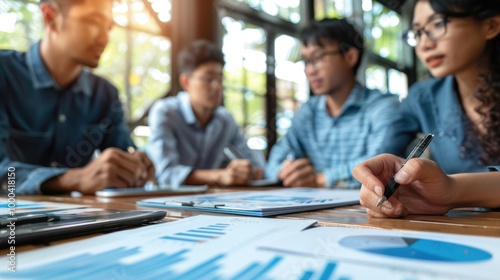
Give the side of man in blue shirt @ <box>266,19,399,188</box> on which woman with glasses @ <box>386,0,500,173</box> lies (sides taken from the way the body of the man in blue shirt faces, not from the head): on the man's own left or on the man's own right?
on the man's own left

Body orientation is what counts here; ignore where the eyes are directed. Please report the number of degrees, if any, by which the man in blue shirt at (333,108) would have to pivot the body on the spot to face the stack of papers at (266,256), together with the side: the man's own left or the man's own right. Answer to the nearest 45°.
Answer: approximately 45° to the man's own left

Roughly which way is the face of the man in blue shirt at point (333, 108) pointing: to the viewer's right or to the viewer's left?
to the viewer's left

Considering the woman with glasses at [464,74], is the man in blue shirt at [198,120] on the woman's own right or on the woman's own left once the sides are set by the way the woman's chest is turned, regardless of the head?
on the woman's own right

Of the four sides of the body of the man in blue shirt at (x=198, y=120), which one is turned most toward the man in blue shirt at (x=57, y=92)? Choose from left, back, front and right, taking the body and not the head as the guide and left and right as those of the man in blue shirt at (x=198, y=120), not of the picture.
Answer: right

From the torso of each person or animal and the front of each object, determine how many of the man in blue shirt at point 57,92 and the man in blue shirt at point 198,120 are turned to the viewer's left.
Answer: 0

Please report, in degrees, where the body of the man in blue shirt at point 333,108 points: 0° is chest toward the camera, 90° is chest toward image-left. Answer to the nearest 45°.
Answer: approximately 45°

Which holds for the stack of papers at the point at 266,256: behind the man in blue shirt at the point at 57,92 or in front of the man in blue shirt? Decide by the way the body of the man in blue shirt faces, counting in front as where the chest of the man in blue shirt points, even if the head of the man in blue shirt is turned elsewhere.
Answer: in front

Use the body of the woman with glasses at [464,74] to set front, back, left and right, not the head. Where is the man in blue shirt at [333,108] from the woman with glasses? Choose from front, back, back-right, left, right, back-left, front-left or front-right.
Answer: right
